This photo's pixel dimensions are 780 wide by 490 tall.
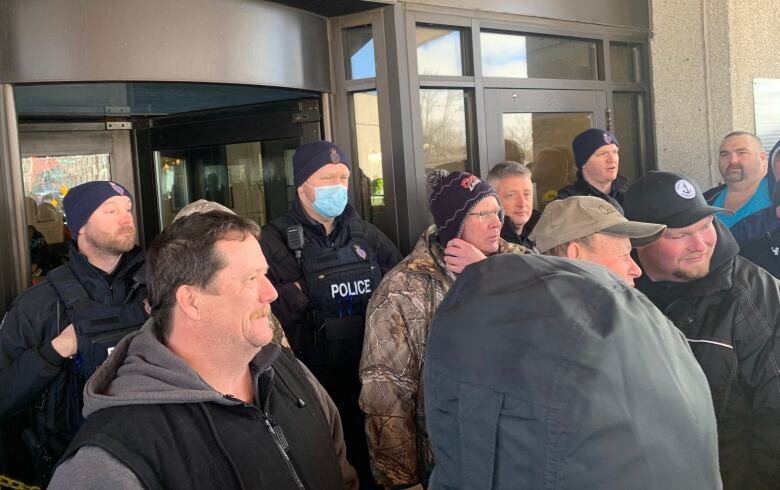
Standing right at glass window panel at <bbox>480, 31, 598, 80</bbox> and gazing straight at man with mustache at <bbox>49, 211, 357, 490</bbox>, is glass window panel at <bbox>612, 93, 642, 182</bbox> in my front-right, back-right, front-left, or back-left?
back-left

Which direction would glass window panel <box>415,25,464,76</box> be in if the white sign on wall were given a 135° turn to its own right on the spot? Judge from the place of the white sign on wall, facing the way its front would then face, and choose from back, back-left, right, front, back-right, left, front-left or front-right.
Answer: left

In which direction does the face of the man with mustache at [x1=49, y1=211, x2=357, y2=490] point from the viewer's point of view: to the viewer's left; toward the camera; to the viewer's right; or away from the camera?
to the viewer's right

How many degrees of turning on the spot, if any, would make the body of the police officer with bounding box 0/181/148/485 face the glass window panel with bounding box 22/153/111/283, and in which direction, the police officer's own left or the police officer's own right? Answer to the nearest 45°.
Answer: approximately 135° to the police officer's own left

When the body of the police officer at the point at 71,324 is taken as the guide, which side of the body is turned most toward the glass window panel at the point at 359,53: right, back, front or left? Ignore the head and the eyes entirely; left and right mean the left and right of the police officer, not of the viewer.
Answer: left

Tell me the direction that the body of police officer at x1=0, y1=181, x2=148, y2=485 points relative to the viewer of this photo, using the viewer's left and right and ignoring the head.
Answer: facing the viewer and to the right of the viewer

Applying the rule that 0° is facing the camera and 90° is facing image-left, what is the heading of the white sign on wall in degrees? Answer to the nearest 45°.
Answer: approximately 0°

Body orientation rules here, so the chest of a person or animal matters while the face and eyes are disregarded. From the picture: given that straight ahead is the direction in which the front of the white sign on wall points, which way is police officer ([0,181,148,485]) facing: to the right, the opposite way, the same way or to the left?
to the left

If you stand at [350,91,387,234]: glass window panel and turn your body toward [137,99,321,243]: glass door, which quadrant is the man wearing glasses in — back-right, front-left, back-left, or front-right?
back-left

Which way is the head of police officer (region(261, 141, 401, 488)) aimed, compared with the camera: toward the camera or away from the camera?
toward the camera

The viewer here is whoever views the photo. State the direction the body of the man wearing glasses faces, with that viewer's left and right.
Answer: facing to the right of the viewer

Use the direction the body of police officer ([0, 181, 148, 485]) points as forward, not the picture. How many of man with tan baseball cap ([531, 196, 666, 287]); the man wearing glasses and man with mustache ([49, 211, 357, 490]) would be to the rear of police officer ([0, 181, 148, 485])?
0

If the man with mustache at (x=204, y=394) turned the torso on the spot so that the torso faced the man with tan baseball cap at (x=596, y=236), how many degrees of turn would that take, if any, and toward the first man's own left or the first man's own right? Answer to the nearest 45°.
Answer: approximately 45° to the first man's own left
